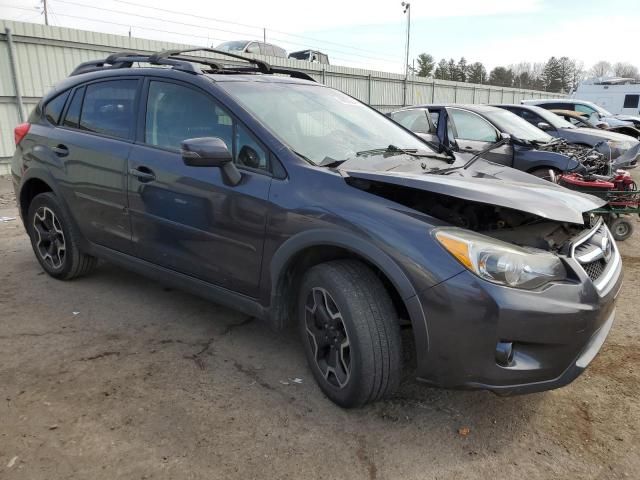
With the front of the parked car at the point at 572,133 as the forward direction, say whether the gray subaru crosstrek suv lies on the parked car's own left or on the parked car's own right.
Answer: on the parked car's own right

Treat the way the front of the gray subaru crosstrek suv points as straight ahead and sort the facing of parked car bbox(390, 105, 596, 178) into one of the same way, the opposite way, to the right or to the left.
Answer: the same way

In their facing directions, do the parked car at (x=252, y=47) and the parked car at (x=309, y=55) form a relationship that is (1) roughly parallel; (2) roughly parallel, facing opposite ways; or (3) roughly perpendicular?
roughly parallel

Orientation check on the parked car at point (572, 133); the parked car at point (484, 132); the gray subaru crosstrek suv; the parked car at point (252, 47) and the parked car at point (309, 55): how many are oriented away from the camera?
0

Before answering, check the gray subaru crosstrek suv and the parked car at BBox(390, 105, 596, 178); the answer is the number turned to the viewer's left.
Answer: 0

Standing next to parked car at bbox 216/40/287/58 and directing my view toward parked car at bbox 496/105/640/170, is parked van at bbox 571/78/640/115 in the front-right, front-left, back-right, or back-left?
front-left

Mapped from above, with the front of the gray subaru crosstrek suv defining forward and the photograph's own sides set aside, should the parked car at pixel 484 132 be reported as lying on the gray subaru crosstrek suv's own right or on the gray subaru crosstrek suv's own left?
on the gray subaru crosstrek suv's own left

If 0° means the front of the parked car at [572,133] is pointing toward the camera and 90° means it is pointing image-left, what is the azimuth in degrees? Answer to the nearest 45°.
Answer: approximately 315°

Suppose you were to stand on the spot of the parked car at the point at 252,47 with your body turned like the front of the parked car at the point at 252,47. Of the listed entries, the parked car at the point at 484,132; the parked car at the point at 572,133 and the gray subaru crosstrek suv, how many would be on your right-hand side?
0

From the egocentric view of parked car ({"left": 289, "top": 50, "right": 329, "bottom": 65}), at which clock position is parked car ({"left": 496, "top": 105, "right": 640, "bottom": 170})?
parked car ({"left": 496, "top": 105, "right": 640, "bottom": 170}) is roughly at 10 o'clock from parked car ({"left": 289, "top": 50, "right": 329, "bottom": 65}).

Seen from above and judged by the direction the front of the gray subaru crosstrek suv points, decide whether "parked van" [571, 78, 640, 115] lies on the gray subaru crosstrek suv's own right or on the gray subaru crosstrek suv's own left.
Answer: on the gray subaru crosstrek suv's own left

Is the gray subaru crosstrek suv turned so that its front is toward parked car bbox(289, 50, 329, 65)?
no

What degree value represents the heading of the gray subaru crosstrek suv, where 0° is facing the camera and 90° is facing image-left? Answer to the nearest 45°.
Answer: approximately 315°

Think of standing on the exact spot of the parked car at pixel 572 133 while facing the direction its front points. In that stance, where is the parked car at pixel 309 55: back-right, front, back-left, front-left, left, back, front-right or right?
back

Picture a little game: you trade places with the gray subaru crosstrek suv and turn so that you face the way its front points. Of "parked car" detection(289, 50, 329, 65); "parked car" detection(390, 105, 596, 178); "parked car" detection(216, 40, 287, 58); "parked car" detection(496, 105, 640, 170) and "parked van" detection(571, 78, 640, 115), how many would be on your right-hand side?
0
